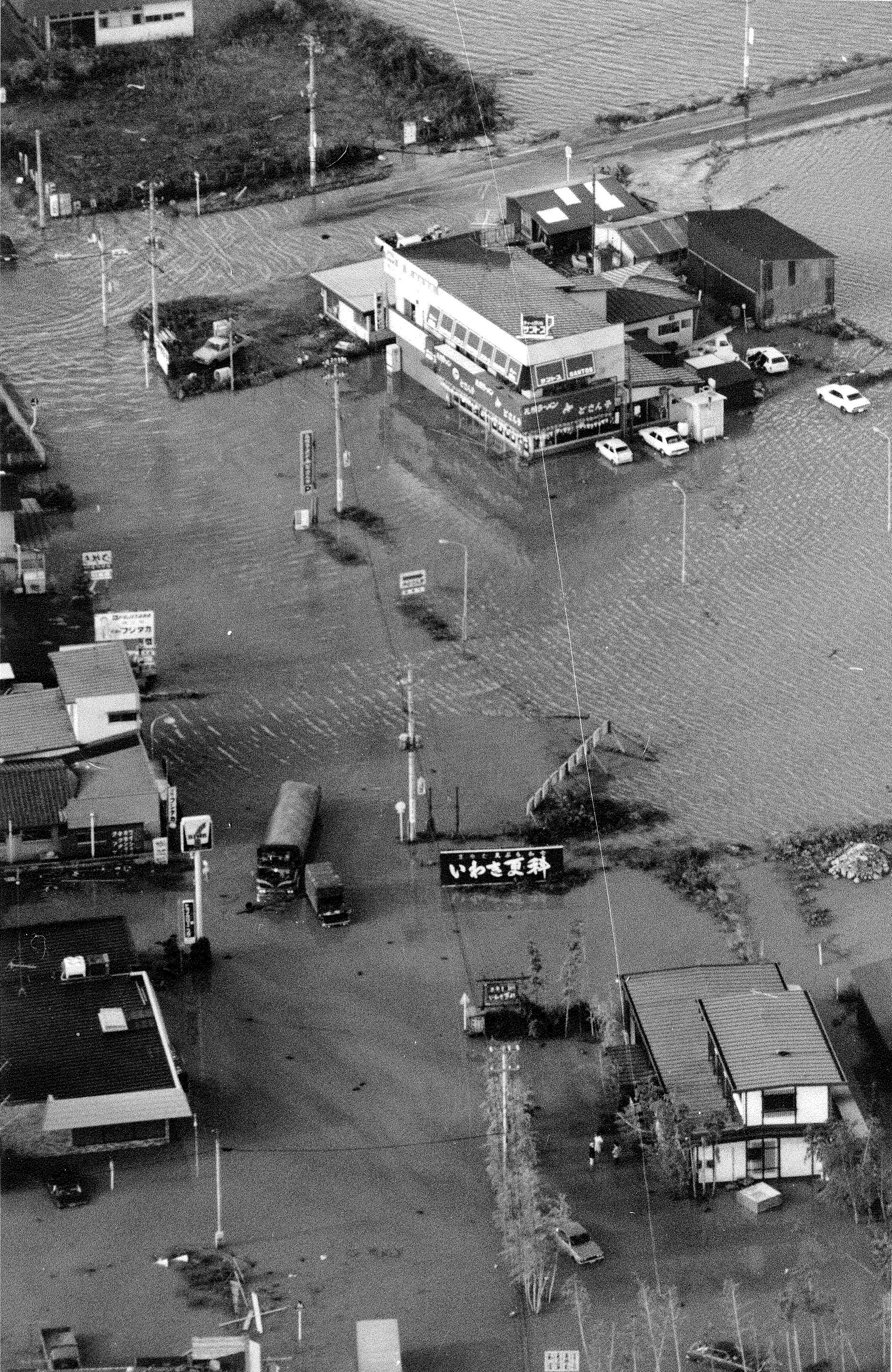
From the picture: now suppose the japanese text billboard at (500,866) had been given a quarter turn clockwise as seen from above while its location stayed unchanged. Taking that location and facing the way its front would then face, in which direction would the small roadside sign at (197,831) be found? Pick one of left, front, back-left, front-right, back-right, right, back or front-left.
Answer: front

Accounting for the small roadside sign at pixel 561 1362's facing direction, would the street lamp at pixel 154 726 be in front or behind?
behind

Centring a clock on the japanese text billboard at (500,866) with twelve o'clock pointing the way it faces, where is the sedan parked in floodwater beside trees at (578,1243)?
The sedan parked in floodwater beside trees is roughly at 12 o'clock from the japanese text billboard.

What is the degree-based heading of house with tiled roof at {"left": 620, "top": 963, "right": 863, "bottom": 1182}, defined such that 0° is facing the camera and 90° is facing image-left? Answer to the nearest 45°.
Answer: approximately 0°

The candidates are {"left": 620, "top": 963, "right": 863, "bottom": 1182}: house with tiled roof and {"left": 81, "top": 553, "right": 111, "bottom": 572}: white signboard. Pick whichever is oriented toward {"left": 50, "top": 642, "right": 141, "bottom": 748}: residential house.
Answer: the white signboard

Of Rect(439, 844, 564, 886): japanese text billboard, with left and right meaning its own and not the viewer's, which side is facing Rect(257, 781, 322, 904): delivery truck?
right

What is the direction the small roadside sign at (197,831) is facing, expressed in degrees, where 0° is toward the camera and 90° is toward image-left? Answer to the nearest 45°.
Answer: approximately 0°

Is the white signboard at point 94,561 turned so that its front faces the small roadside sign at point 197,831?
yes

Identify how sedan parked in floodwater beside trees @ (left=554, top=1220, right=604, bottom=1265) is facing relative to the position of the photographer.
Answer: facing the viewer and to the right of the viewer
